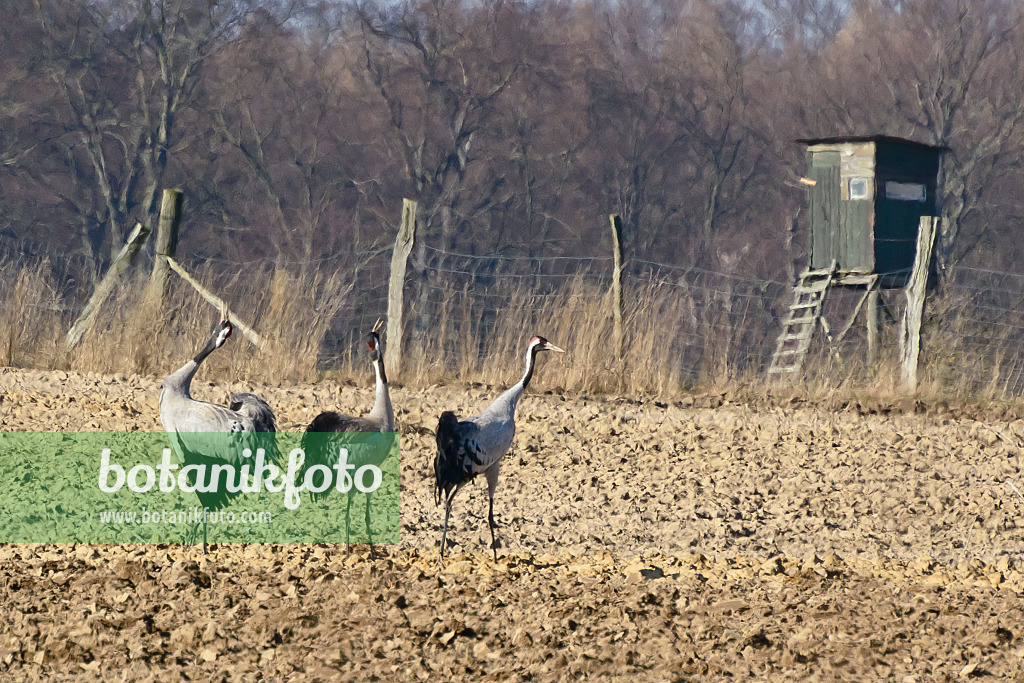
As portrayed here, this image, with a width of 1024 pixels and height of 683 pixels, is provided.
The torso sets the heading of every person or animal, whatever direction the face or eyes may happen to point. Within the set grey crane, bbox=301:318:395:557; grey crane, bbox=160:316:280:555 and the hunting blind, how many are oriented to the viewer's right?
1

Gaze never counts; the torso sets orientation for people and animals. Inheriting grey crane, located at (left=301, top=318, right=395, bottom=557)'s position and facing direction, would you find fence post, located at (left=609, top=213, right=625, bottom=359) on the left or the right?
on its left

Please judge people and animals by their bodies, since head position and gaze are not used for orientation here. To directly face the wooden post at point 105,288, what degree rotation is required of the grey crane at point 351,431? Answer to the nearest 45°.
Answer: approximately 90° to its left

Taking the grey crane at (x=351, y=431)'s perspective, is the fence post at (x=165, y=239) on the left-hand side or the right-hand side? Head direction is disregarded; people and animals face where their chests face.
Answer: on its left

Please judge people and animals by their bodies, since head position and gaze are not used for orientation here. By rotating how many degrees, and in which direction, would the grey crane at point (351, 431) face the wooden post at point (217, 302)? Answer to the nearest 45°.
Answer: approximately 90° to its left

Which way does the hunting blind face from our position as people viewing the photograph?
facing the viewer and to the left of the viewer

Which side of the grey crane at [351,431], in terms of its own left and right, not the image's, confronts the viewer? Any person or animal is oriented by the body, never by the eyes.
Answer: right

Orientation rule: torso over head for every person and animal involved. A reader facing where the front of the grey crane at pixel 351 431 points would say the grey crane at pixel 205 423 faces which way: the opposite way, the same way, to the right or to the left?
the opposite way

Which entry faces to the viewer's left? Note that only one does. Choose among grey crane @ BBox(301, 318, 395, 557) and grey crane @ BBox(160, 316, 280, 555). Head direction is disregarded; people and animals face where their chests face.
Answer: grey crane @ BBox(160, 316, 280, 555)

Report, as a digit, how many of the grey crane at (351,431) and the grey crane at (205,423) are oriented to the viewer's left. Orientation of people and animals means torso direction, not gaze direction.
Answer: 1

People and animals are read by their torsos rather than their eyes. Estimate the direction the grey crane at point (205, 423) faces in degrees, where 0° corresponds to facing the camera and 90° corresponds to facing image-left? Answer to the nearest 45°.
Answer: approximately 90°
